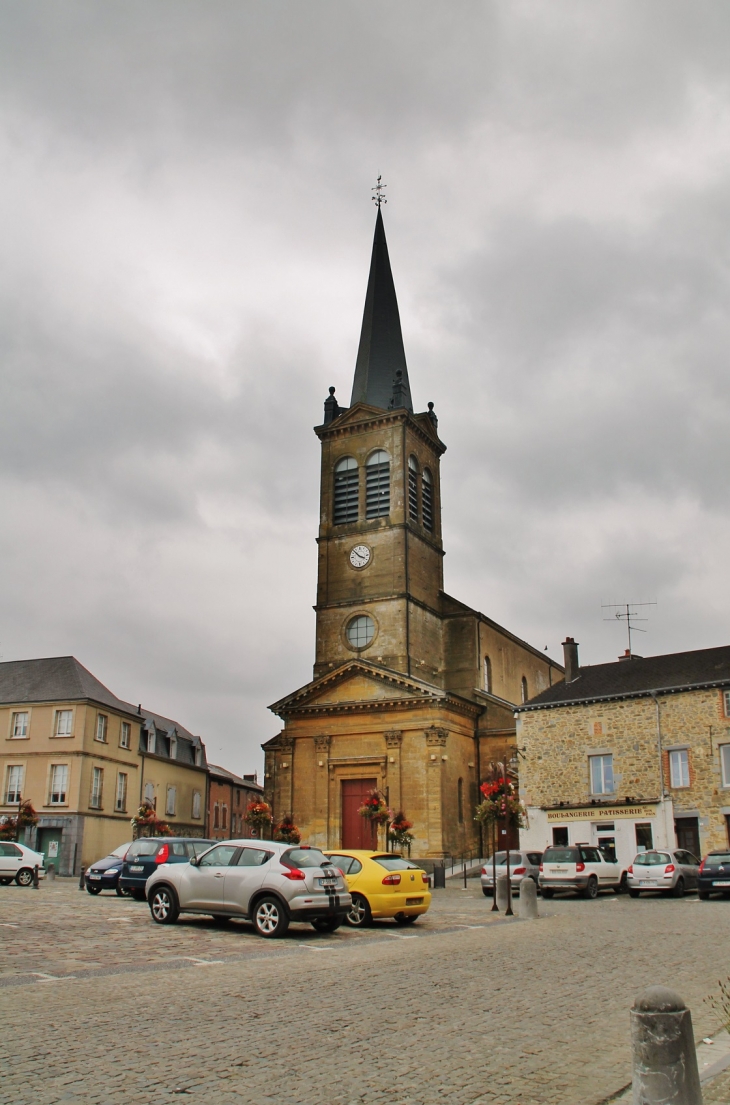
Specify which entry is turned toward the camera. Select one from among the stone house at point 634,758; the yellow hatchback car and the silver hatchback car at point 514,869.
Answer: the stone house

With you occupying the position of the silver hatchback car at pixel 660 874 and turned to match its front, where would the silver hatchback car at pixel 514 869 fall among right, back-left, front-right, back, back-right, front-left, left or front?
back-left

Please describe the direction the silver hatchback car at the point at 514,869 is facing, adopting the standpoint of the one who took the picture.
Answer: facing away from the viewer and to the right of the viewer

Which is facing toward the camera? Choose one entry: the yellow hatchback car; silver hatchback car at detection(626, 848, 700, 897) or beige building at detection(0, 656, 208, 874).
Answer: the beige building

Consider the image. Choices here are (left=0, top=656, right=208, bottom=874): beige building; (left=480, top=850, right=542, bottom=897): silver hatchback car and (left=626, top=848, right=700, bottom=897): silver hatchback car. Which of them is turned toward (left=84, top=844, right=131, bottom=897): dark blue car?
the beige building

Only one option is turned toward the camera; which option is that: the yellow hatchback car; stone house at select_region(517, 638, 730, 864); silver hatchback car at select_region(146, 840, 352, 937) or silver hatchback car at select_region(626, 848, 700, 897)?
the stone house

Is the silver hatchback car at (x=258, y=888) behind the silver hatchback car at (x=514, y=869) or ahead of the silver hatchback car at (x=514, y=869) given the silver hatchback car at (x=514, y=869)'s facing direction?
behind

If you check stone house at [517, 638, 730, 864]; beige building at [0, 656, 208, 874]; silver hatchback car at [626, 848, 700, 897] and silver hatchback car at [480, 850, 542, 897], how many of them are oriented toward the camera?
2

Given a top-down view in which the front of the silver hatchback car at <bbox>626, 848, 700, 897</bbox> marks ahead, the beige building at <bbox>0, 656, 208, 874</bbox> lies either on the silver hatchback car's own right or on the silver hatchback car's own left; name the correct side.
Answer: on the silver hatchback car's own left

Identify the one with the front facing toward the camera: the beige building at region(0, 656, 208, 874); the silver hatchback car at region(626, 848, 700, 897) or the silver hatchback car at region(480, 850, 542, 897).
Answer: the beige building

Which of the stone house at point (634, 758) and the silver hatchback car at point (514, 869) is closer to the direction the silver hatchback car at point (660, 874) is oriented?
the stone house
